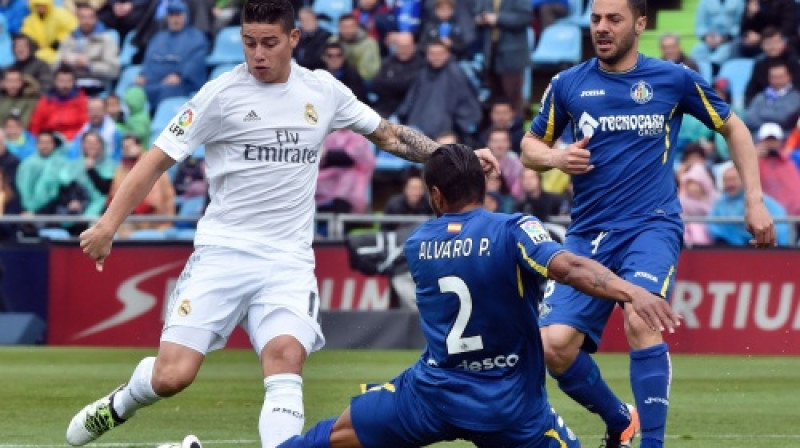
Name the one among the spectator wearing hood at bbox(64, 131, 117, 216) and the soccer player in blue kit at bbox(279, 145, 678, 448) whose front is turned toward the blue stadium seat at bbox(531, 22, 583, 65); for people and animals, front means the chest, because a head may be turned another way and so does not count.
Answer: the soccer player in blue kit

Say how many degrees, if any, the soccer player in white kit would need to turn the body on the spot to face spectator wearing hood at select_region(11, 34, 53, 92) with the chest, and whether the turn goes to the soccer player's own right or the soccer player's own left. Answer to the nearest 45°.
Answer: approximately 180°

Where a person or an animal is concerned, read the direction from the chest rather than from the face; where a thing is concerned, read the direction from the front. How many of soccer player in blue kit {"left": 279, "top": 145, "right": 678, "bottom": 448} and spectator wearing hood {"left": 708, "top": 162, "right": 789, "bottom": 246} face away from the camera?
1

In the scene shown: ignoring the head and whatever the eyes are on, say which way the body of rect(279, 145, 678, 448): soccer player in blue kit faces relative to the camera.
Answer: away from the camera

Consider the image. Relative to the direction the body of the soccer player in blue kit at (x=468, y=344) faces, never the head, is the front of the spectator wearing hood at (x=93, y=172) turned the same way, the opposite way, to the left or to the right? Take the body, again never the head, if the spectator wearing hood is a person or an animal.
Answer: the opposite way

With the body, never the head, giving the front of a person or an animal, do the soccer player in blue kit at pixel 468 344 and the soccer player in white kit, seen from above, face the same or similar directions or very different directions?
very different directions
